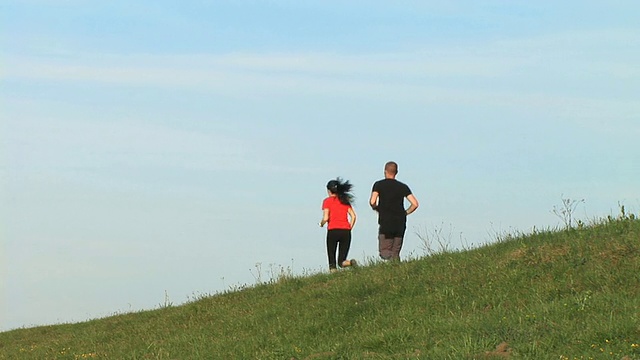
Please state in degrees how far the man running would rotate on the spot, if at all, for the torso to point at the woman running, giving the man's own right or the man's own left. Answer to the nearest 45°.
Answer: approximately 45° to the man's own left

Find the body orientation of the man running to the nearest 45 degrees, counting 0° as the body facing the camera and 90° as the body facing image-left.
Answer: approximately 180°
